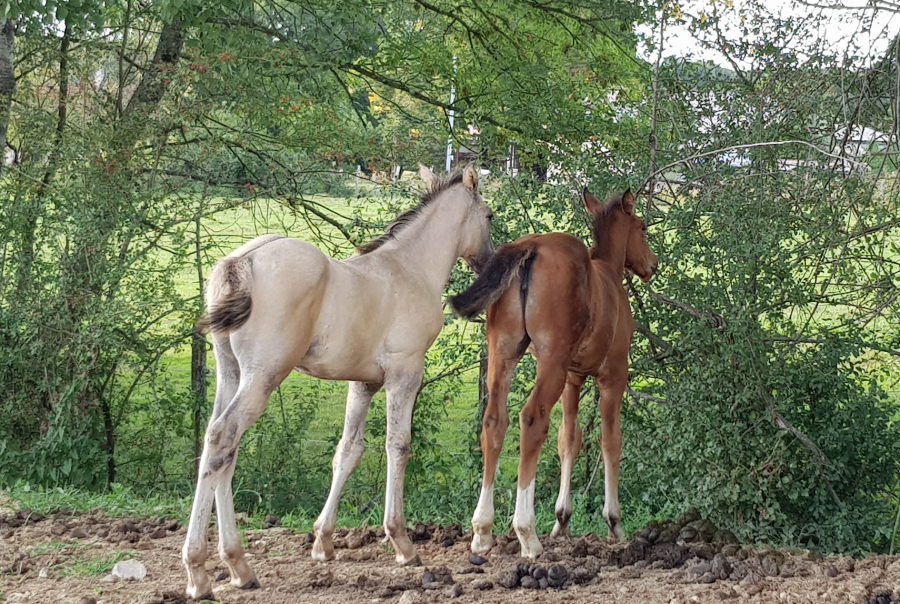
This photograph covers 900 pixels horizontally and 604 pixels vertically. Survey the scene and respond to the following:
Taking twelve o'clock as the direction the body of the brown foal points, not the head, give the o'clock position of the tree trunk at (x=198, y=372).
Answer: The tree trunk is roughly at 9 o'clock from the brown foal.

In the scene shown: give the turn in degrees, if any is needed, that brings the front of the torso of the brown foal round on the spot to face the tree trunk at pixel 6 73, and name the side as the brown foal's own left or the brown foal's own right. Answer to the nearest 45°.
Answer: approximately 135° to the brown foal's own left

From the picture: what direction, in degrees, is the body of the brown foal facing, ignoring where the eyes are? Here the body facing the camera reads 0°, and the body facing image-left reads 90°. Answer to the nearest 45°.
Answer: approximately 225°
